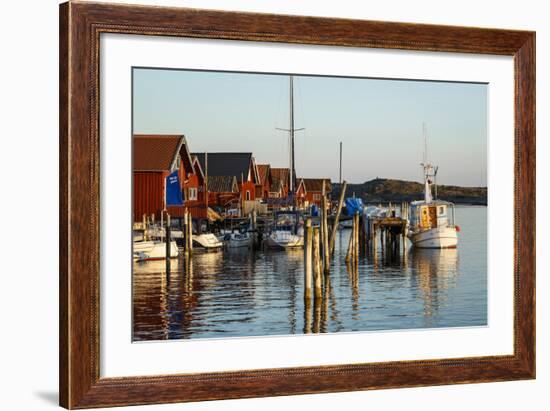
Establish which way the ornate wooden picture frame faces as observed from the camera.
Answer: facing the viewer and to the right of the viewer
